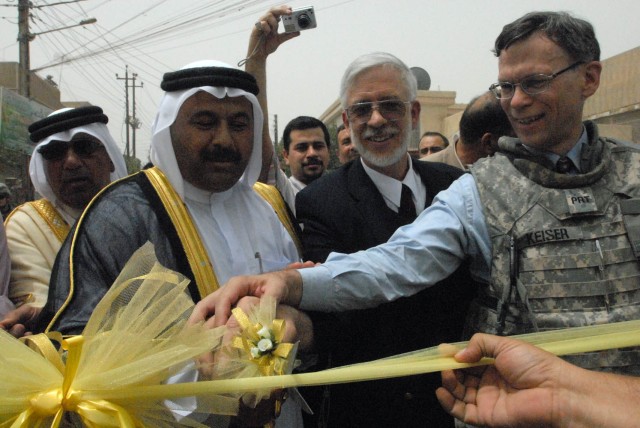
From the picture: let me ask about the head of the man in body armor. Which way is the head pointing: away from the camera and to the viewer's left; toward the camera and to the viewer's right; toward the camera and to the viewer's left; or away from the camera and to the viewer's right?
toward the camera and to the viewer's left

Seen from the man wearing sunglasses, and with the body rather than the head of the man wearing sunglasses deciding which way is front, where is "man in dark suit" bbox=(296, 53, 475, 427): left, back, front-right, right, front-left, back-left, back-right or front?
front-left

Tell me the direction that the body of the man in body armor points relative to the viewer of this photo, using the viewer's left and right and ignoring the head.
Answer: facing the viewer

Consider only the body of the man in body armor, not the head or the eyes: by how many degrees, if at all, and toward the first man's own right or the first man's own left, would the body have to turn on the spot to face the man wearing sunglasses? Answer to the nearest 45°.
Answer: approximately 90° to the first man's own right

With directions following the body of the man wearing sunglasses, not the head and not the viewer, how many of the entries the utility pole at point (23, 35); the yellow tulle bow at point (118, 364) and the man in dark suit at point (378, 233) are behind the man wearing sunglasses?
1

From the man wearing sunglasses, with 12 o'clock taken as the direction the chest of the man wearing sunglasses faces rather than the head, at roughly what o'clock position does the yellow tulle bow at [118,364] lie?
The yellow tulle bow is roughly at 12 o'clock from the man wearing sunglasses.

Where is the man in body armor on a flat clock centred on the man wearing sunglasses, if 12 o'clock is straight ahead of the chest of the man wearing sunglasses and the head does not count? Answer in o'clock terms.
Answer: The man in body armor is roughly at 11 o'clock from the man wearing sunglasses.

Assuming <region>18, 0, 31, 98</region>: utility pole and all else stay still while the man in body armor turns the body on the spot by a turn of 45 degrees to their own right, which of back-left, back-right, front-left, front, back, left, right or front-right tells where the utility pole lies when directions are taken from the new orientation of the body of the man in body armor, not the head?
right
